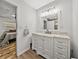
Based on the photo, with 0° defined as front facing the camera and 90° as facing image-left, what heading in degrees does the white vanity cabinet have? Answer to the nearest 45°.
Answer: approximately 45°

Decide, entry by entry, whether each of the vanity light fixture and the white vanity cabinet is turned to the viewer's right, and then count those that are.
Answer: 0

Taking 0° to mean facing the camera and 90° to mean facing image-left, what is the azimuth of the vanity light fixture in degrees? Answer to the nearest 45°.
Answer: approximately 45°
